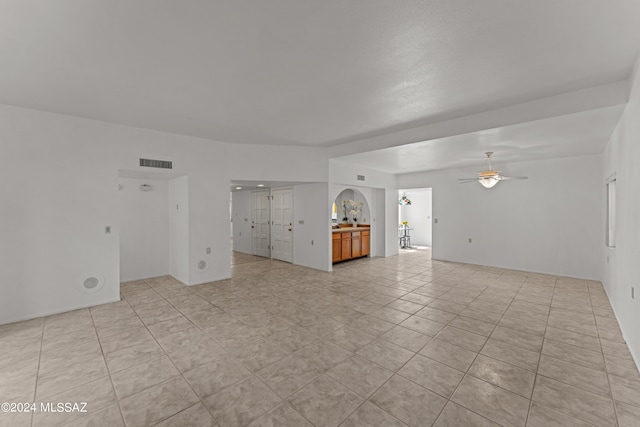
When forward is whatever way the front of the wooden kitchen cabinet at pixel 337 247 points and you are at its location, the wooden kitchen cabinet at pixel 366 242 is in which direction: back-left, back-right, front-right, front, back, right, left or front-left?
left

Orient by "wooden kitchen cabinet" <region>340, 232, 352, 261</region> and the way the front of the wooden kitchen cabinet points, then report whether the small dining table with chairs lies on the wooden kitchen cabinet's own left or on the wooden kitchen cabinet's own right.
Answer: on the wooden kitchen cabinet's own left

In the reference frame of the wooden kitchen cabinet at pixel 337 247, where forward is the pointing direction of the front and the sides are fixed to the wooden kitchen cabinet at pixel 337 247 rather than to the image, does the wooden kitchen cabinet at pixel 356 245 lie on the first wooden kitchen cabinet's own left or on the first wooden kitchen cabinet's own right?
on the first wooden kitchen cabinet's own left

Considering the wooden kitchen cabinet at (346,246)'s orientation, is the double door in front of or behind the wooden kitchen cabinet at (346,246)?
behind

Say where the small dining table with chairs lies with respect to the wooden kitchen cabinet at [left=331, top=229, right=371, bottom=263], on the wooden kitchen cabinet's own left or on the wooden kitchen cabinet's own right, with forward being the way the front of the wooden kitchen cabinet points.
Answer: on the wooden kitchen cabinet's own left

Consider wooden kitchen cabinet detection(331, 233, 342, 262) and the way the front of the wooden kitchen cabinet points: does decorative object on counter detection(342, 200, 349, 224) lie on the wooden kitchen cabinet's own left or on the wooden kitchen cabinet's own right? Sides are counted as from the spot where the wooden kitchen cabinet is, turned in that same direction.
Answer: on the wooden kitchen cabinet's own left

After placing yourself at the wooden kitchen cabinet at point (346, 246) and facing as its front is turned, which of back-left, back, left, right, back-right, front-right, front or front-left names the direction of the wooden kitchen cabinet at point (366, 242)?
left

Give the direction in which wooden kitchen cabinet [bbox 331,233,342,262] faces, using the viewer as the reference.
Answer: facing the viewer and to the right of the viewer

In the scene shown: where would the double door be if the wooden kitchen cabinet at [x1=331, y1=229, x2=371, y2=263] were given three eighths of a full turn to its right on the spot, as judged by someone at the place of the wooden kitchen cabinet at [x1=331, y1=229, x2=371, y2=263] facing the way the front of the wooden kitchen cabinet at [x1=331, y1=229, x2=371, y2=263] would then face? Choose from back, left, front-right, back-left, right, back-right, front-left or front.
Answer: front

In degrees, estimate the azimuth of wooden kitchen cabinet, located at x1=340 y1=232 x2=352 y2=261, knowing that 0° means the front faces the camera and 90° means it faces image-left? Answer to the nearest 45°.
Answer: approximately 315°
